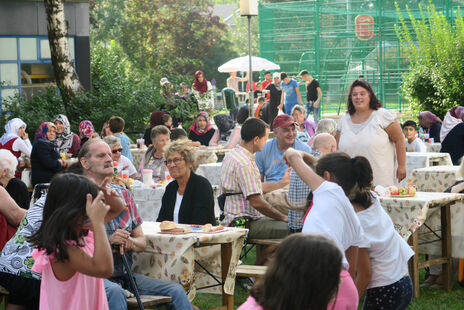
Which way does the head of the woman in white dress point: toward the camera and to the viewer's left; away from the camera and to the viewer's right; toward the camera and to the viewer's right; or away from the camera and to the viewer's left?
toward the camera and to the viewer's left

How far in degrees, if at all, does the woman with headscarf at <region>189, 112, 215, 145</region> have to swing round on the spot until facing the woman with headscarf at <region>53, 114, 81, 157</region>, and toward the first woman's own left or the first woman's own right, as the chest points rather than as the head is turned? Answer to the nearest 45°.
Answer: approximately 45° to the first woman's own right

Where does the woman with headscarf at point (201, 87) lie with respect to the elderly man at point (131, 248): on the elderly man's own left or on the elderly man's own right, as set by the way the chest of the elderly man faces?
on the elderly man's own left

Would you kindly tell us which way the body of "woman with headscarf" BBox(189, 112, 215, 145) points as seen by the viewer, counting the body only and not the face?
toward the camera

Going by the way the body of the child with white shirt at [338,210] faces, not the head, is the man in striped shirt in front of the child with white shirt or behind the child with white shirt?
in front

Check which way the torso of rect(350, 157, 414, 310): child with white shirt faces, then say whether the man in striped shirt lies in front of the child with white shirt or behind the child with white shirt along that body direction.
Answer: in front

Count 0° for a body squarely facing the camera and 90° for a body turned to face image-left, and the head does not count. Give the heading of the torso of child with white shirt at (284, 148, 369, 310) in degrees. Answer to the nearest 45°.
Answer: approximately 135°

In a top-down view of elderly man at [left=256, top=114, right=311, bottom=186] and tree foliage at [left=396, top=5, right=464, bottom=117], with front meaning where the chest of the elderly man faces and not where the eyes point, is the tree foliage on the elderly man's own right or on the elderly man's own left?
on the elderly man's own left

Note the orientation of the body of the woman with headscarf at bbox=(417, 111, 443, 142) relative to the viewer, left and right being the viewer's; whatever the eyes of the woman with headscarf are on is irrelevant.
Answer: facing to the left of the viewer

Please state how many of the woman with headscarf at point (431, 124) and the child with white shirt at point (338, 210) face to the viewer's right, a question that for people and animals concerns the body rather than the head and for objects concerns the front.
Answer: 0
